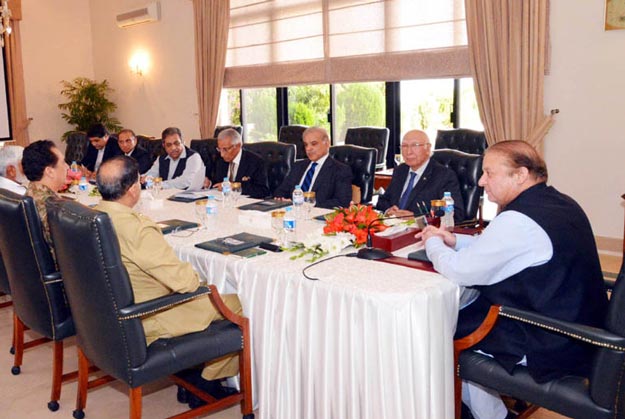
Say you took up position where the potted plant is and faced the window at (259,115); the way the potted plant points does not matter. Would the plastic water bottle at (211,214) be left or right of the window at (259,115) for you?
right

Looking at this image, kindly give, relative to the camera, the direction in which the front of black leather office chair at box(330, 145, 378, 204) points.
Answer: facing the viewer and to the left of the viewer

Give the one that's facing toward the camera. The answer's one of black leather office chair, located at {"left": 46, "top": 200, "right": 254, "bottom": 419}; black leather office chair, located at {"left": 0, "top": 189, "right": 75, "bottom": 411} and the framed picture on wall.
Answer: the framed picture on wall

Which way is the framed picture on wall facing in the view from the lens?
facing the viewer

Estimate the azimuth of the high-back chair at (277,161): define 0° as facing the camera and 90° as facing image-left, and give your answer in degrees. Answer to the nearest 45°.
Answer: approximately 45°

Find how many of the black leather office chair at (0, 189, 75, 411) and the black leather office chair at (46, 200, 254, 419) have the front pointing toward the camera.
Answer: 0

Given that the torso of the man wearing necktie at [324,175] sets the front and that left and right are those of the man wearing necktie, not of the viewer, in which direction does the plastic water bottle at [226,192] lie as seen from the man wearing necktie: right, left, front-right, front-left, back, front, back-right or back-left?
front

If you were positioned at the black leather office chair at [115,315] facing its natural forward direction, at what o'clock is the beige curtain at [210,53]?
The beige curtain is roughly at 11 o'clock from the black leather office chair.

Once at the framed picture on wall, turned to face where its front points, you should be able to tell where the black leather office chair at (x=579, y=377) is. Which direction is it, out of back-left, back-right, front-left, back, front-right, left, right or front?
front

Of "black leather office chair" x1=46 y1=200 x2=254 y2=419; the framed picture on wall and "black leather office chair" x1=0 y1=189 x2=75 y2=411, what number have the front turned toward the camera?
1

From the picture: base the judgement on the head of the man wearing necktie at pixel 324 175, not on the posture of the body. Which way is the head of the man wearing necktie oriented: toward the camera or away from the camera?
toward the camera

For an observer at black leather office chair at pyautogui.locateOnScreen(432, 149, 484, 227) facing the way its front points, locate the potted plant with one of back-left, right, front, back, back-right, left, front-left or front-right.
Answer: right

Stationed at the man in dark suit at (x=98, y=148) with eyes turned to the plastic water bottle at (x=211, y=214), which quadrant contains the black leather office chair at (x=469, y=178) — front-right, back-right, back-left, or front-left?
front-left

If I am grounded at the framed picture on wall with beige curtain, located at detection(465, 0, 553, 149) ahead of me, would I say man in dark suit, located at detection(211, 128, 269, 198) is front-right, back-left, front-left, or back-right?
front-left

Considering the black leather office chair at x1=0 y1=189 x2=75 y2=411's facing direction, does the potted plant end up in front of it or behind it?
in front

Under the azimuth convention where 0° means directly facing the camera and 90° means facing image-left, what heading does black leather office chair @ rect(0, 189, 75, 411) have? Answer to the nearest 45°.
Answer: approximately 225°

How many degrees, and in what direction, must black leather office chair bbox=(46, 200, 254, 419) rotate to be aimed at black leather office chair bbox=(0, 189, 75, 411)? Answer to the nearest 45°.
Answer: approximately 90° to its left
